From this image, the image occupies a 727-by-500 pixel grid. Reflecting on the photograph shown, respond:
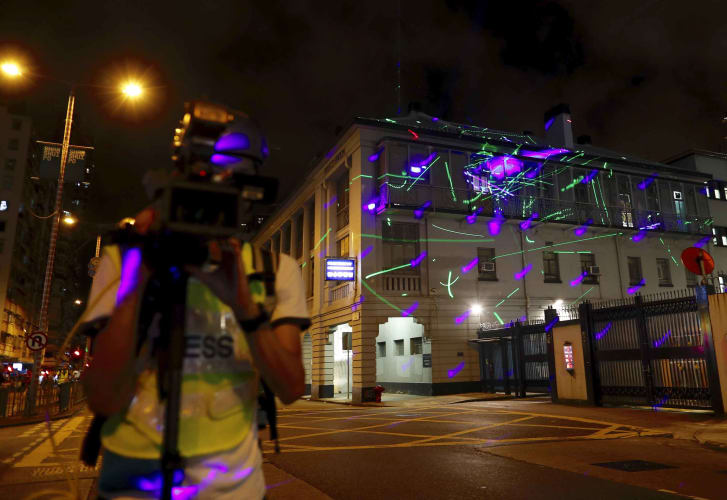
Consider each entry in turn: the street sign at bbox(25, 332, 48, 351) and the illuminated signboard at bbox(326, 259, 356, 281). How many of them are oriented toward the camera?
2

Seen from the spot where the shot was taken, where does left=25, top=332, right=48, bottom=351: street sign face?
facing the viewer

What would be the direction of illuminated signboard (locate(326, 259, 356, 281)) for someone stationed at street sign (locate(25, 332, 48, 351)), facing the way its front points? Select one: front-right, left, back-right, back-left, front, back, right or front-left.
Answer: left

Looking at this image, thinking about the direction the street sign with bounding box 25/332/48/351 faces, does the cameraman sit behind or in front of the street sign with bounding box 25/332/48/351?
in front

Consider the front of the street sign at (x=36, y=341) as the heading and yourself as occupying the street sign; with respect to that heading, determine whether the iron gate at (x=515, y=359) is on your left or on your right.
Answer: on your left

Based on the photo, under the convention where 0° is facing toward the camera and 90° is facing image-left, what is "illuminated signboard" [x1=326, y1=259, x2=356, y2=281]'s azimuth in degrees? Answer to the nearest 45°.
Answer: approximately 0°
